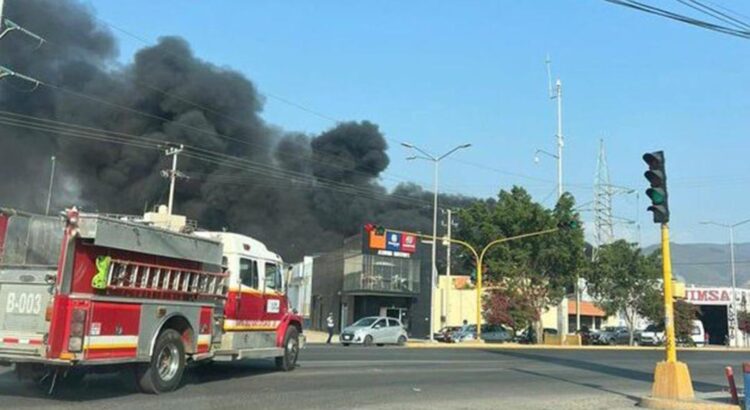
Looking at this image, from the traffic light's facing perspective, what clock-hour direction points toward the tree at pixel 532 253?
The tree is roughly at 4 o'clock from the traffic light.

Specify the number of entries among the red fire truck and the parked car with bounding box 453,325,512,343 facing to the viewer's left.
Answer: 1

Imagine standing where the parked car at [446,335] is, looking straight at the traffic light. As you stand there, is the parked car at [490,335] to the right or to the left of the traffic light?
left

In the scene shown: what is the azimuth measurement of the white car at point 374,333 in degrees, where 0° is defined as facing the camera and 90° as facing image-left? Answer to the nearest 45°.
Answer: approximately 45°

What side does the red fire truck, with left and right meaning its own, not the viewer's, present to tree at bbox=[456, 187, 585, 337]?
front

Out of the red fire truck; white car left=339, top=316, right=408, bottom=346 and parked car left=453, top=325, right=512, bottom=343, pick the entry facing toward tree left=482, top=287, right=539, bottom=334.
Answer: the red fire truck

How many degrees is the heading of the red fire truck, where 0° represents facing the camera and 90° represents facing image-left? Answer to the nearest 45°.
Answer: approximately 225°

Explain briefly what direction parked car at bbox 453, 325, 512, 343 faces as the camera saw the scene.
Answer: facing to the left of the viewer

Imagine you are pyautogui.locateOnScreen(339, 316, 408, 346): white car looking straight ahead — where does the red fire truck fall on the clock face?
The red fire truck is roughly at 11 o'clock from the white car.

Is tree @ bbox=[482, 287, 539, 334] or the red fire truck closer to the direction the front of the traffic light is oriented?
the red fire truck

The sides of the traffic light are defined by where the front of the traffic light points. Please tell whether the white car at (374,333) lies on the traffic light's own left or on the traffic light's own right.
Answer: on the traffic light's own right
